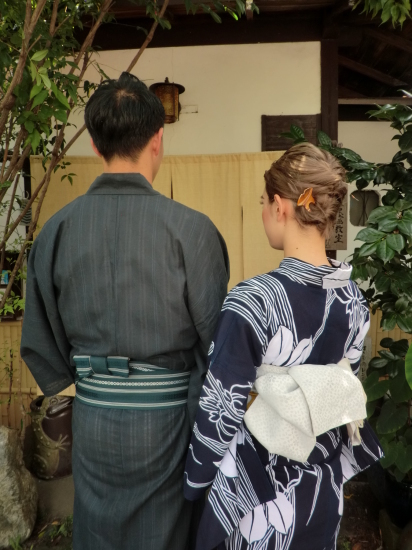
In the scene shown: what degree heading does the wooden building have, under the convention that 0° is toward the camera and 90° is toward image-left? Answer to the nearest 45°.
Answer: approximately 0°

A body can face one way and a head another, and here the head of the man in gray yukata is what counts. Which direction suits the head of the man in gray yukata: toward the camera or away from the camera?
away from the camera

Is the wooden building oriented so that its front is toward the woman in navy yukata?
yes

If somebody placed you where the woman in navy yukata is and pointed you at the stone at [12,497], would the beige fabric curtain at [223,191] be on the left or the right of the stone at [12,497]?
right
